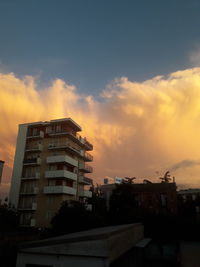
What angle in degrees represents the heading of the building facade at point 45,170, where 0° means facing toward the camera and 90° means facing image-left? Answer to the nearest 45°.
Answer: approximately 0°

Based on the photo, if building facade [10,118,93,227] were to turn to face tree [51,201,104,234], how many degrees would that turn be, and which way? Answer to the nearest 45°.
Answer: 0° — it already faces it

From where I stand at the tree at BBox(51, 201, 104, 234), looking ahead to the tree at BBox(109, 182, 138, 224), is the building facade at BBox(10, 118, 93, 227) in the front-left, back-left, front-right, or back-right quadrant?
front-left

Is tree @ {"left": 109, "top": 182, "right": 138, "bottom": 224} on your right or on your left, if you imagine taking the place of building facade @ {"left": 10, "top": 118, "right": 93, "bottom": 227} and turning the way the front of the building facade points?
on your left

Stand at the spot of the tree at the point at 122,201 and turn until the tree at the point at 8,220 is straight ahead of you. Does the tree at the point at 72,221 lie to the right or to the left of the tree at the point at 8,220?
left
